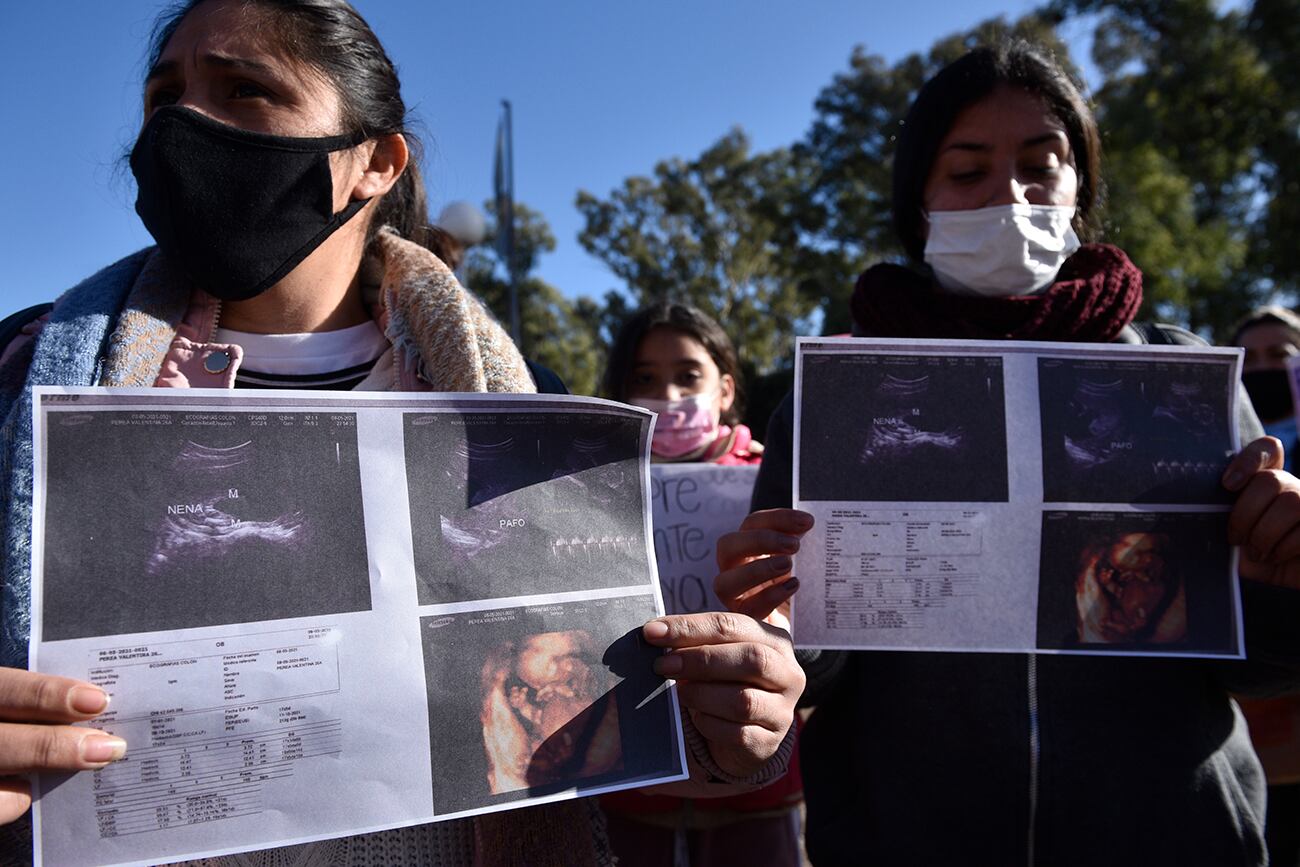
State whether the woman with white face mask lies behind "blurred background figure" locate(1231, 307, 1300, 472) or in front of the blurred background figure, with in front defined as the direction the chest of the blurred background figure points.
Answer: in front

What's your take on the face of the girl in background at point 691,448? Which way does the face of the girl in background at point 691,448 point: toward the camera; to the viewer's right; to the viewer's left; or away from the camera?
toward the camera

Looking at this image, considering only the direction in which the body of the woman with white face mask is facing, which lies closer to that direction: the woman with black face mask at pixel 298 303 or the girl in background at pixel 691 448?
the woman with black face mask

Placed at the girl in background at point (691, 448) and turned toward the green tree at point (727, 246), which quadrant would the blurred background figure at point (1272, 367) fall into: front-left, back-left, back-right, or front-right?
front-right

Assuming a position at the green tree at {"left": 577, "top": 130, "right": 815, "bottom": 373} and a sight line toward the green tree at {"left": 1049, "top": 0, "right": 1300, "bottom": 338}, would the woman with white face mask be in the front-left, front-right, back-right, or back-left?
front-right

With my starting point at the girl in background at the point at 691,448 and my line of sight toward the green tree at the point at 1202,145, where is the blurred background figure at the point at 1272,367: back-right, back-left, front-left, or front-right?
front-right

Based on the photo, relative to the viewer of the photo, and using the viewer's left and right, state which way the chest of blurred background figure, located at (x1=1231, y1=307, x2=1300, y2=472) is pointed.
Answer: facing the viewer and to the left of the viewer

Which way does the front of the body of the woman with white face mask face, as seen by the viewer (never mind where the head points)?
toward the camera

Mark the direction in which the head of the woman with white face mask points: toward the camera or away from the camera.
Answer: toward the camera

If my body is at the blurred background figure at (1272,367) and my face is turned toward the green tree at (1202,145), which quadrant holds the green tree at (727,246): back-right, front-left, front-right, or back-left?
front-left

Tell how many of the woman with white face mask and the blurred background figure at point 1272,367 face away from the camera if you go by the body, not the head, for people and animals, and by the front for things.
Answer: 0

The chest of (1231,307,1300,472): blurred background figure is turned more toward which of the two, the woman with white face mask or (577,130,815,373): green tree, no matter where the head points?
the woman with white face mask

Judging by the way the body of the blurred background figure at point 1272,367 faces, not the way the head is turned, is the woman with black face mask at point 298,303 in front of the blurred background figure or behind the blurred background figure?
in front

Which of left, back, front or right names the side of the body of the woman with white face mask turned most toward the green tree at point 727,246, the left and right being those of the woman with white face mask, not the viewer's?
back
